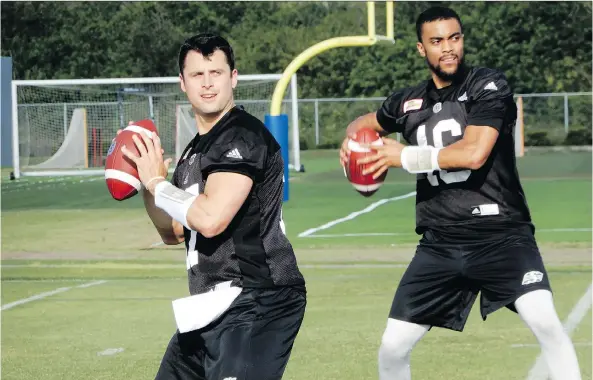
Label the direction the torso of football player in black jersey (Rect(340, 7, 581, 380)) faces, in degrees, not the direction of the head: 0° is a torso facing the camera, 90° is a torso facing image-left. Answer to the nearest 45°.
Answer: approximately 45°

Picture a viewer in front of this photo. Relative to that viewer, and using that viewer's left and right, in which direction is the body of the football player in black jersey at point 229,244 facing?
facing to the left of the viewer

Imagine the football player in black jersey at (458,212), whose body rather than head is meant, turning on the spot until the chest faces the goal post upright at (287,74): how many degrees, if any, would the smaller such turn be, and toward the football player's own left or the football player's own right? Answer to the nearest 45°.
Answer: approximately 135° to the football player's own right

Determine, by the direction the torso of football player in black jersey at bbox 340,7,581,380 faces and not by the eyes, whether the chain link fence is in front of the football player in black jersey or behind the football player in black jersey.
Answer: behind

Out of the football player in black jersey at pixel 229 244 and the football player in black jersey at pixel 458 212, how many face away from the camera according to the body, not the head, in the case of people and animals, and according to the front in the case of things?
0

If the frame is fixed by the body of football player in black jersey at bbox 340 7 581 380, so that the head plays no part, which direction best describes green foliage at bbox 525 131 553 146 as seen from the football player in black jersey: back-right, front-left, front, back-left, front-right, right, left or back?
back-right

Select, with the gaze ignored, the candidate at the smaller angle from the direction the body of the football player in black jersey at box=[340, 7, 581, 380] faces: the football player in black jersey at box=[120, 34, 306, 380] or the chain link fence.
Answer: the football player in black jersey
